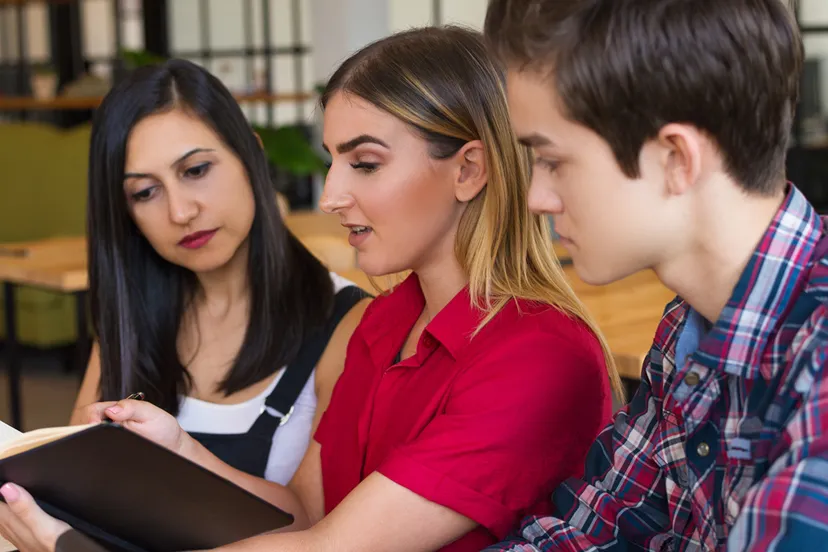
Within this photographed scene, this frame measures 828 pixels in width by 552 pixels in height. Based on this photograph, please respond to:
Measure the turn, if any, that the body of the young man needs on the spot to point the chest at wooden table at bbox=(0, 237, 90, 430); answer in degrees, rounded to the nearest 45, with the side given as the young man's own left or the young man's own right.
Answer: approximately 90° to the young man's own right

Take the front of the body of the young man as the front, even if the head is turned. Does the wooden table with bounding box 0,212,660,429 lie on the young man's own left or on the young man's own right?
on the young man's own right

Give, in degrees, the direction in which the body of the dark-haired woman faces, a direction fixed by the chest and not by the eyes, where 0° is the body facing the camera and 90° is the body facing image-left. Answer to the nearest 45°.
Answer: approximately 0°

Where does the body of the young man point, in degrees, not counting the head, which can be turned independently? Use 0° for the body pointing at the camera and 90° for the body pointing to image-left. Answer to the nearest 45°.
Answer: approximately 45°

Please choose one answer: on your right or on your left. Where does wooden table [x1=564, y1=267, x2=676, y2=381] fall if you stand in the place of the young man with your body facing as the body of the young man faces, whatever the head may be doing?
on your right

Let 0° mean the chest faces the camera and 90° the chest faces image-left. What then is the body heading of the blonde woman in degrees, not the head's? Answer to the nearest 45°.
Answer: approximately 45°

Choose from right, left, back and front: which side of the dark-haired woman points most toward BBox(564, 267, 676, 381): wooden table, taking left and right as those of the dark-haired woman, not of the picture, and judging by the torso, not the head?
left

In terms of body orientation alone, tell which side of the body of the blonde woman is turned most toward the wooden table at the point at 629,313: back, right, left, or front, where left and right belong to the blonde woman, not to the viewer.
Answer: back

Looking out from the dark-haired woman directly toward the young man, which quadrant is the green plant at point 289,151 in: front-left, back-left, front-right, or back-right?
back-left

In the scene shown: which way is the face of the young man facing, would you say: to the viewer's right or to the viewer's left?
to the viewer's left
